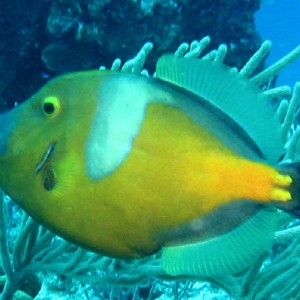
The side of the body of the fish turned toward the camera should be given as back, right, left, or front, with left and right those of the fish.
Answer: left
